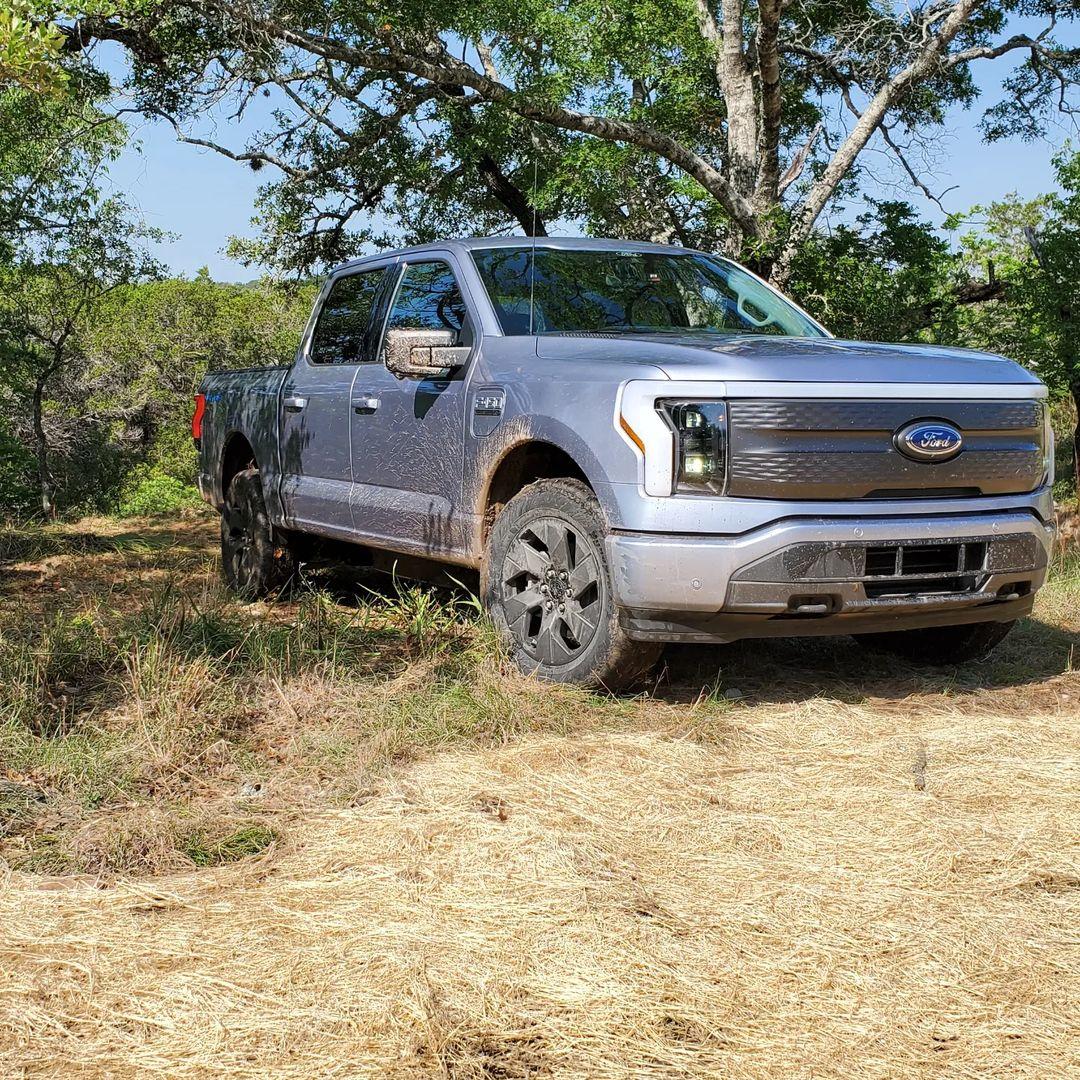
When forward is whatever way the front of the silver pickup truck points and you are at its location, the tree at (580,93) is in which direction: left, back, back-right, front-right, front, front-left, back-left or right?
back-left

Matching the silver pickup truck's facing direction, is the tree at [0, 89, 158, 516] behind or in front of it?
behind

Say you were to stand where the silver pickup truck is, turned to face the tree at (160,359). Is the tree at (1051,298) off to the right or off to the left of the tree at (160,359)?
right

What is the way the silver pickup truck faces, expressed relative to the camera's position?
facing the viewer and to the right of the viewer

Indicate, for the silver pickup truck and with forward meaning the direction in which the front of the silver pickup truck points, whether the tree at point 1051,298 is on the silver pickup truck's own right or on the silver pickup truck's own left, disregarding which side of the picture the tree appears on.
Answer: on the silver pickup truck's own left
